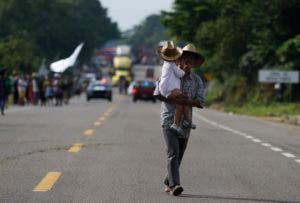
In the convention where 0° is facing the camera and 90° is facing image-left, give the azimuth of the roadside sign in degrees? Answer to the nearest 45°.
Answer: approximately 0°

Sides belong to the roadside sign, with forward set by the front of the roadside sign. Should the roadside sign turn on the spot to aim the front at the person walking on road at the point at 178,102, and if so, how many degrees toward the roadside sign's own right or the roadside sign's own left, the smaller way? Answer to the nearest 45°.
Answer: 0° — it already faces them

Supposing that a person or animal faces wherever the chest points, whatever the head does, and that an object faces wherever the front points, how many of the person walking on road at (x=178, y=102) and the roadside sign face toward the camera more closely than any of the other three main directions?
2

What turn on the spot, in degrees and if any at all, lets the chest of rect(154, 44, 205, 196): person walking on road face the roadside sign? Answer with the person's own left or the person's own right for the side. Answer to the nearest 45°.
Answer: approximately 180°

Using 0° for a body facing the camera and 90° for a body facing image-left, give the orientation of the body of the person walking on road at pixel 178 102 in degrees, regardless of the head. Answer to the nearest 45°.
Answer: approximately 0°

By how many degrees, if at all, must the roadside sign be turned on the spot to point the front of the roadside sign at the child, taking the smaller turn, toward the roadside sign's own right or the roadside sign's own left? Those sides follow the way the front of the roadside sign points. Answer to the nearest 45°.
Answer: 0° — it already faces them
